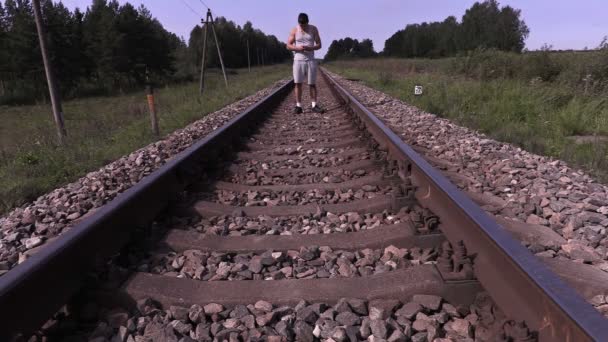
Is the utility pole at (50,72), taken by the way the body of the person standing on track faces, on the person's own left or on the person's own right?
on the person's own right

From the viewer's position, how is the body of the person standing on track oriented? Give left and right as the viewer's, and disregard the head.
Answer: facing the viewer
